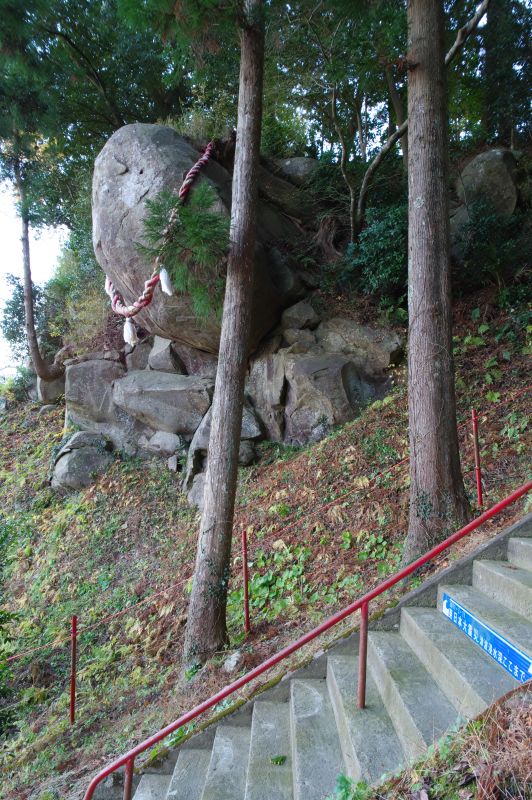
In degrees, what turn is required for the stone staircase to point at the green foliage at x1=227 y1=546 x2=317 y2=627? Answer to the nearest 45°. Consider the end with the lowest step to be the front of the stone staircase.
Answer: approximately 135° to its right

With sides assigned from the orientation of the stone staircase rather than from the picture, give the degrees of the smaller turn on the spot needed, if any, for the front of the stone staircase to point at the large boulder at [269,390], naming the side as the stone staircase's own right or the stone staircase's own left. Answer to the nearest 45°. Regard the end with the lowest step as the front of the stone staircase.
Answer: approximately 135° to the stone staircase's own right

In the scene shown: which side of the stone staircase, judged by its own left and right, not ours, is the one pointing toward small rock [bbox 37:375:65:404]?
right

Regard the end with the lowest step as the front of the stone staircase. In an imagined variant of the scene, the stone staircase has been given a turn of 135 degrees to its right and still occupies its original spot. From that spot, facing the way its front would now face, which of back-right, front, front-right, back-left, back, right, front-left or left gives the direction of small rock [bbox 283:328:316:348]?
front

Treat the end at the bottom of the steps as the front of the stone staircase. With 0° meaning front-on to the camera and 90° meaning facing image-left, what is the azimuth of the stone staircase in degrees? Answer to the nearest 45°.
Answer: approximately 45°

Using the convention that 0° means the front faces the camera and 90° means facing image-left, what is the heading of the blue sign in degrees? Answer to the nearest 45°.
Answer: approximately 45°

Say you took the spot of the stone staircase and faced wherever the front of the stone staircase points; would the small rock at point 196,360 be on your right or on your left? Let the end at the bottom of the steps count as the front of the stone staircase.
on your right

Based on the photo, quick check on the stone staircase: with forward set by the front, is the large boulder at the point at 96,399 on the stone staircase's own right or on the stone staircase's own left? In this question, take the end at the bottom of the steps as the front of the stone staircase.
on the stone staircase's own right

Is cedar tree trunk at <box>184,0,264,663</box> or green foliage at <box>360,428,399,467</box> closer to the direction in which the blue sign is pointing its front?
the cedar tree trunk
